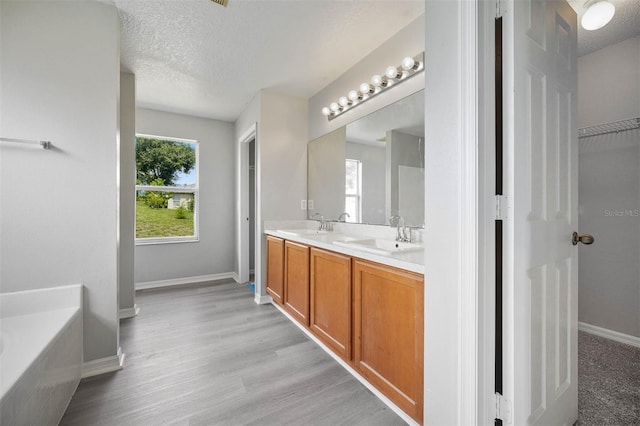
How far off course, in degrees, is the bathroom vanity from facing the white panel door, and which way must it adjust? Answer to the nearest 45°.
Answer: approximately 90° to its left

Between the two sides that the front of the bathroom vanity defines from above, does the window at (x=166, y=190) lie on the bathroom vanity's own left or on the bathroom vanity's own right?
on the bathroom vanity's own right

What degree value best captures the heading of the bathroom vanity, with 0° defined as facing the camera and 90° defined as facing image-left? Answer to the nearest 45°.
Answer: approximately 45°

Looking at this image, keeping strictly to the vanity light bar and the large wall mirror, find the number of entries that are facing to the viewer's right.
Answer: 0

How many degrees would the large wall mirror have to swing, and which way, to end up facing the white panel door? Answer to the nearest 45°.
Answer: approximately 90° to its left

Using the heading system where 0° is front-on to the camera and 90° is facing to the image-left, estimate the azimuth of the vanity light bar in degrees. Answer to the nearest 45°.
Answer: approximately 45°

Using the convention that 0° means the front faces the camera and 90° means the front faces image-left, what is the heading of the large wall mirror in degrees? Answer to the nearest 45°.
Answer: approximately 45°

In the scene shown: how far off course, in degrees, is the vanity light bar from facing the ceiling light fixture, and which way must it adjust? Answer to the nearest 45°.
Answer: approximately 135° to its left

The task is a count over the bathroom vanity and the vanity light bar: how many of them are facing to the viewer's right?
0
